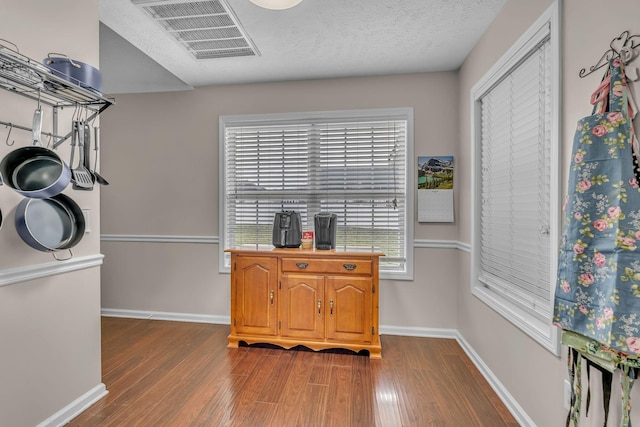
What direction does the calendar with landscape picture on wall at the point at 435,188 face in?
toward the camera

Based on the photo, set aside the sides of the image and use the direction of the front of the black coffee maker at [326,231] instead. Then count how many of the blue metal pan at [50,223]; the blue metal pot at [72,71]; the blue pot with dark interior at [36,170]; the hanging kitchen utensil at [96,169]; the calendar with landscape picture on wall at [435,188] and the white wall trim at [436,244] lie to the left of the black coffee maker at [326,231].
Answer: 2

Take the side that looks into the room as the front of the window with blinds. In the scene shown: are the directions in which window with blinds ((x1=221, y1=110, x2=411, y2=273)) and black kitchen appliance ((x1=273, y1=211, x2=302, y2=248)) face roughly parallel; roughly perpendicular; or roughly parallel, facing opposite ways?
roughly parallel

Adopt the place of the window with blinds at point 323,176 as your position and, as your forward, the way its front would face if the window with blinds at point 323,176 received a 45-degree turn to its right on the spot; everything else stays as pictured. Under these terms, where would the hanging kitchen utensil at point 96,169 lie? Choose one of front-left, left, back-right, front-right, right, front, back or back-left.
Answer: front

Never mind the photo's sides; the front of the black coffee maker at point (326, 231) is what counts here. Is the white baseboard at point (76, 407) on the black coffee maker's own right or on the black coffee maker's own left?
on the black coffee maker's own right

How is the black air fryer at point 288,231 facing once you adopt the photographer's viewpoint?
facing the viewer

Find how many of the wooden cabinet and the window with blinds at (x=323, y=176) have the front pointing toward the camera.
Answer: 2

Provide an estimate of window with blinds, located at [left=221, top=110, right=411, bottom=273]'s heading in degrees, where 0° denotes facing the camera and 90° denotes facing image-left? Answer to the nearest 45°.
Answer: approximately 0°

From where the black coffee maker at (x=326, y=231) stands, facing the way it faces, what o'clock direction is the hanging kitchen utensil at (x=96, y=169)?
The hanging kitchen utensil is roughly at 2 o'clock from the black coffee maker.

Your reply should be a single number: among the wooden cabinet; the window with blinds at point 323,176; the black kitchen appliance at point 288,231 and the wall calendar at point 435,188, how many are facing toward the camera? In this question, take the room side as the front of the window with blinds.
4

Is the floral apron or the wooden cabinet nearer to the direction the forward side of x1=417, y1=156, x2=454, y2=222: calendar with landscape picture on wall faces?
the floral apron

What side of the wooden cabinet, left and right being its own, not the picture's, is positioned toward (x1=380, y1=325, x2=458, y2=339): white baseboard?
left
